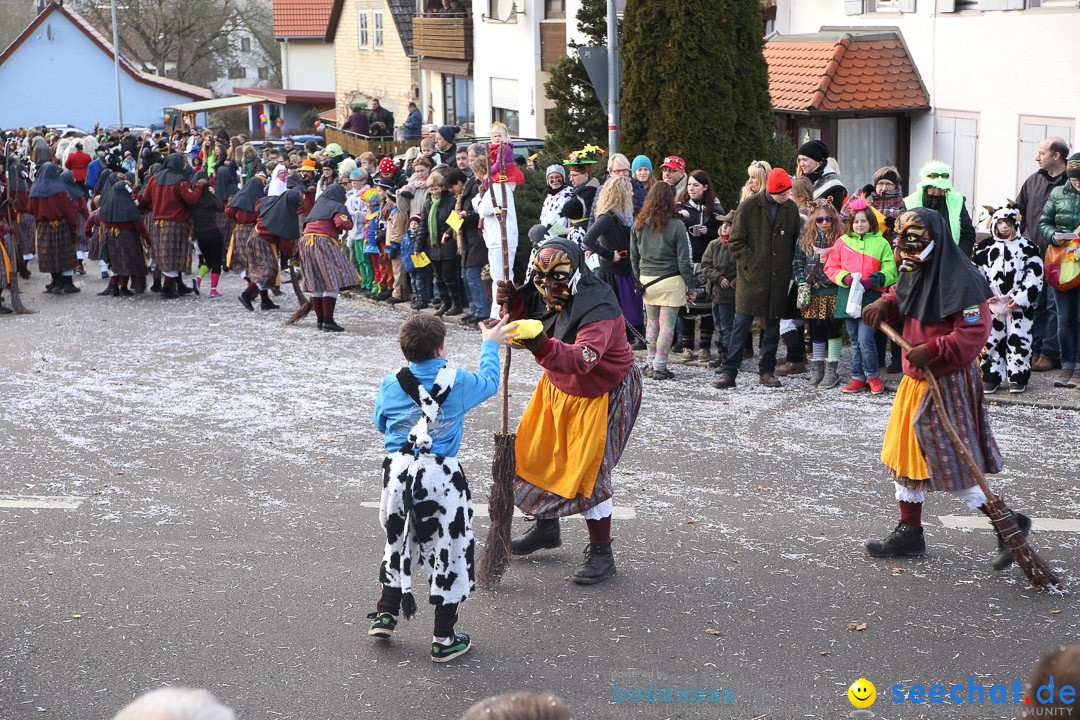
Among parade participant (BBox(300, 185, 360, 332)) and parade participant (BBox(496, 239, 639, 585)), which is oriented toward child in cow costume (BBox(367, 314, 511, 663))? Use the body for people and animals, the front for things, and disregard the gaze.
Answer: parade participant (BBox(496, 239, 639, 585))

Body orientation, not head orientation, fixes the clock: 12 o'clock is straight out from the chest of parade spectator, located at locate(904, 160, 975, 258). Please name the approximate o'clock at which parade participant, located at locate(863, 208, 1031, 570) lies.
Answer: parade participant, located at locate(863, 208, 1031, 570) is roughly at 12 o'clock from parade spectator, located at locate(904, 160, 975, 258).

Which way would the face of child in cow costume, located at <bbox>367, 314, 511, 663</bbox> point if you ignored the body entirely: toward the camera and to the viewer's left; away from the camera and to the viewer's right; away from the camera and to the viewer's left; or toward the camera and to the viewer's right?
away from the camera and to the viewer's right

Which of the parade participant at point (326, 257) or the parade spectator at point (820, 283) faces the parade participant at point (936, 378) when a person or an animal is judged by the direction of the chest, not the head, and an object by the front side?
the parade spectator at point (820, 283)

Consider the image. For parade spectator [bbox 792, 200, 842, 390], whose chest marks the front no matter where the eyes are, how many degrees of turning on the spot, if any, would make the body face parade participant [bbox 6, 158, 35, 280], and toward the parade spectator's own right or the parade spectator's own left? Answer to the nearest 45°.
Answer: approximately 135° to the parade spectator's own right

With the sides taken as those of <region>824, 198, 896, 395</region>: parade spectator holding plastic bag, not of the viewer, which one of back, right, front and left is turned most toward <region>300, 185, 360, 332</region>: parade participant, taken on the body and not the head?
right

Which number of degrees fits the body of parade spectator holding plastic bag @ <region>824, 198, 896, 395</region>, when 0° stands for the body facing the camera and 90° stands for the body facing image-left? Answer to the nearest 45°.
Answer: approximately 0°

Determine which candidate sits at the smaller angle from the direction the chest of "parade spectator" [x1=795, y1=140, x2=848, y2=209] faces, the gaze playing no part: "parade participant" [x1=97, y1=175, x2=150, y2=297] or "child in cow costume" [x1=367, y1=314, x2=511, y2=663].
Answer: the child in cow costume

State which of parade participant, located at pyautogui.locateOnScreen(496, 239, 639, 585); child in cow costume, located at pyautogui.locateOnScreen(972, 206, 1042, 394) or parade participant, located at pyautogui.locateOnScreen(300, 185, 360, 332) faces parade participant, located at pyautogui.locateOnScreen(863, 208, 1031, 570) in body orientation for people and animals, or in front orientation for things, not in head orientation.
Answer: the child in cow costume
